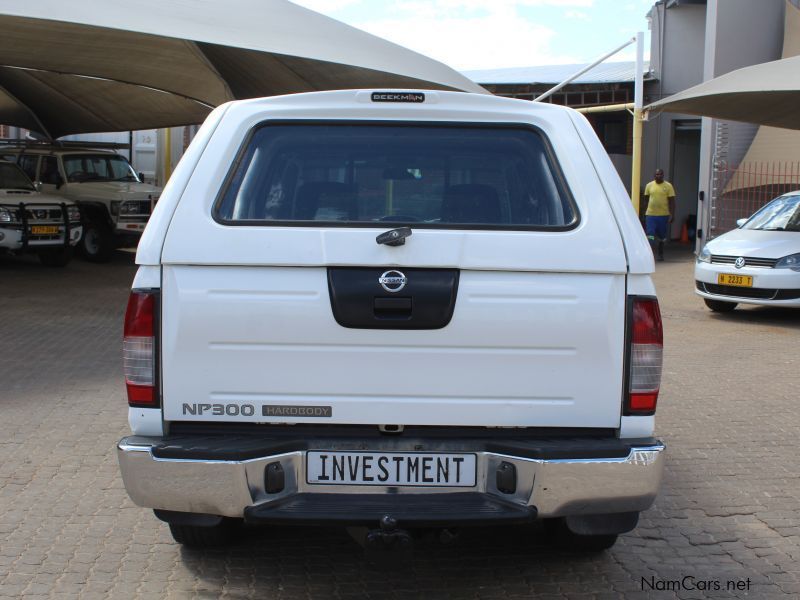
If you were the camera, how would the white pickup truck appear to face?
facing away from the viewer

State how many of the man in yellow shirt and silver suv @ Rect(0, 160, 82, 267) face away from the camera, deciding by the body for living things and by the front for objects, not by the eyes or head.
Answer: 0

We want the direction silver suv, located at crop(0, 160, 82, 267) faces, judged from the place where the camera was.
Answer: facing the viewer and to the right of the viewer

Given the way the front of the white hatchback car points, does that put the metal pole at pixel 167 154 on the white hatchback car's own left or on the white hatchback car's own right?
on the white hatchback car's own right

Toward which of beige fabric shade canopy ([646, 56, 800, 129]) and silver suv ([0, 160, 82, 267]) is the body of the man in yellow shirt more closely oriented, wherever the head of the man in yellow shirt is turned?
the beige fabric shade canopy

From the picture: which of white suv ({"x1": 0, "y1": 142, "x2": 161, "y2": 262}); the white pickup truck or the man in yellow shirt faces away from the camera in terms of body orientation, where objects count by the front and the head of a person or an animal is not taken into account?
the white pickup truck

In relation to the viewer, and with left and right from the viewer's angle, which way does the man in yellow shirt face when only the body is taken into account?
facing the viewer

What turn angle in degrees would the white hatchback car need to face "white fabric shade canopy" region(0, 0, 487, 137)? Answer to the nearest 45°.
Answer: approximately 45° to its right

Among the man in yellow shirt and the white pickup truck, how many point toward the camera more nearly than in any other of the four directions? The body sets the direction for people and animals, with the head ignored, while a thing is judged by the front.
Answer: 1

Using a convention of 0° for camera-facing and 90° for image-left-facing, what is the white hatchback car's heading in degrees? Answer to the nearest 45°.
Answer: approximately 45°

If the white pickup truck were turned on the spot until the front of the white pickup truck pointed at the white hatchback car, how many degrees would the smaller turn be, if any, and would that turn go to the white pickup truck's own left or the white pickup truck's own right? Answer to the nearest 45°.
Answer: approximately 45° to the white pickup truck's own right

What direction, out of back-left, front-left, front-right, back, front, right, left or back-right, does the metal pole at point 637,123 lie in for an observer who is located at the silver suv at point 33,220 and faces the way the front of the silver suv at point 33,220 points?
front-left

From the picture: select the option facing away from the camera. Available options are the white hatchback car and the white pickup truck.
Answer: the white pickup truck
